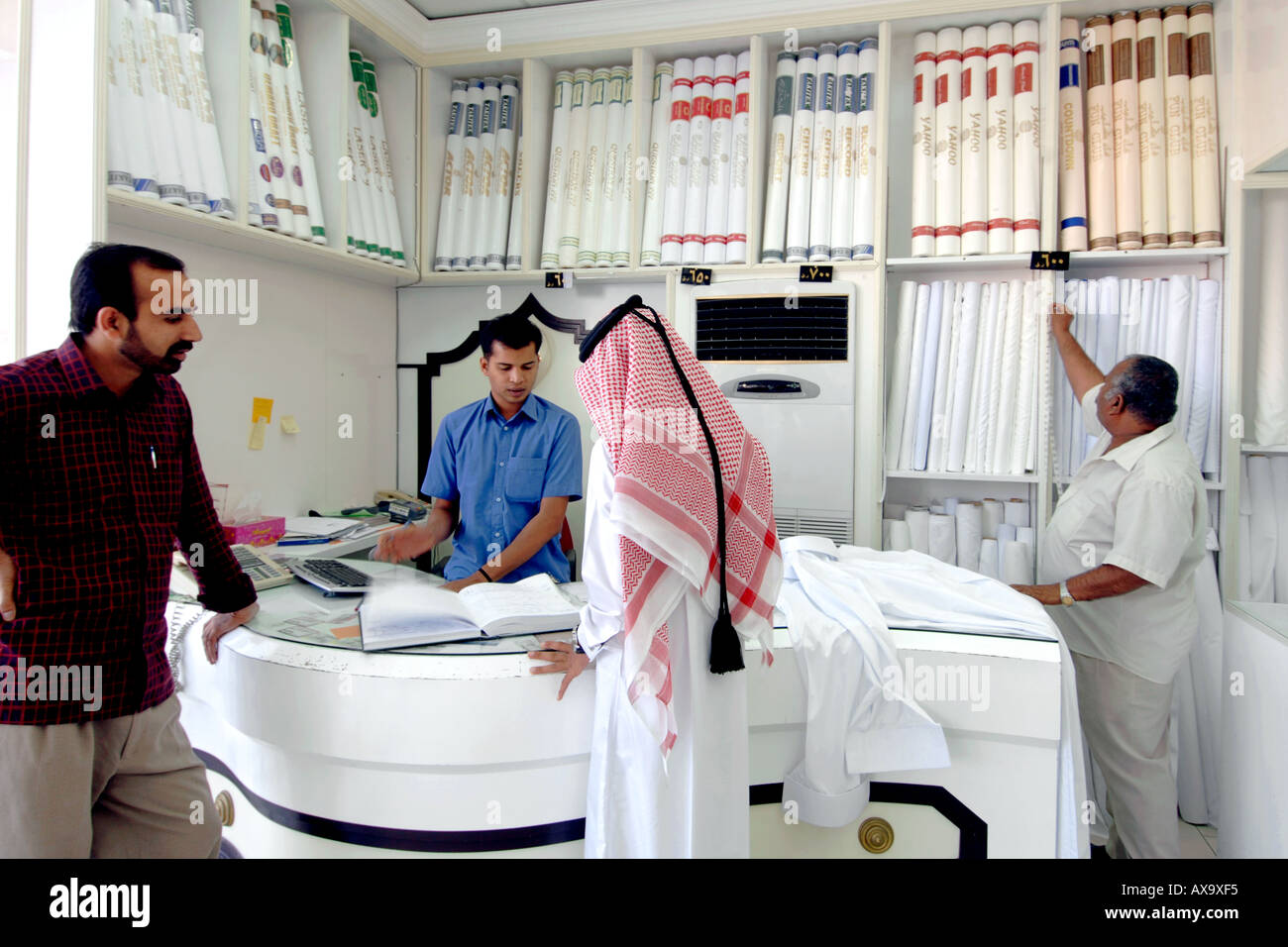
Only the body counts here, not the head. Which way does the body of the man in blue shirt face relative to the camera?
toward the camera

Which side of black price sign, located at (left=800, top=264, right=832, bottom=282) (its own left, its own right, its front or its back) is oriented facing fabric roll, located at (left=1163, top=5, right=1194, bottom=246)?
left

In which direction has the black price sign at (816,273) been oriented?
toward the camera

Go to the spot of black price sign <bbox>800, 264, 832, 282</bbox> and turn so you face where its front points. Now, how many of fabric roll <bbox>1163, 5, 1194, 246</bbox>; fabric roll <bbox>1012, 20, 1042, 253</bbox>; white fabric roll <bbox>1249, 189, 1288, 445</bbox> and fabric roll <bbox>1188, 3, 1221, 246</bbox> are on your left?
4

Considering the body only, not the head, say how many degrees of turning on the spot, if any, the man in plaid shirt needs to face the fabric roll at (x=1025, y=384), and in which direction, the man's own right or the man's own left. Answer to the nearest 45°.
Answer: approximately 45° to the man's own left

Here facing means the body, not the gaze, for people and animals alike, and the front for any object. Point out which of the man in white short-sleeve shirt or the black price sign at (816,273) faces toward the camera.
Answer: the black price sign

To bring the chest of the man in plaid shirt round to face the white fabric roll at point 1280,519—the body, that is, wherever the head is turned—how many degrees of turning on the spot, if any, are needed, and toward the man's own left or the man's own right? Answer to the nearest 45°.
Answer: approximately 45° to the man's own left

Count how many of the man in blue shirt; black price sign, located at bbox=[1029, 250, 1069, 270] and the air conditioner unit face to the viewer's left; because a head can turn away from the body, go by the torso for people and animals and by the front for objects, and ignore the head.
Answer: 0

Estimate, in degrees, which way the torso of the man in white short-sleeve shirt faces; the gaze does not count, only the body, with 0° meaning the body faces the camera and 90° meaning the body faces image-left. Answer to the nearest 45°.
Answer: approximately 90°

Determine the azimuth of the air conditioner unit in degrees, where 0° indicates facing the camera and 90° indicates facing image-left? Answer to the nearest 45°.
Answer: approximately 0°

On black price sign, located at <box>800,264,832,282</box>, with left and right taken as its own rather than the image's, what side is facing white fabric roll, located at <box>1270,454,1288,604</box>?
left
